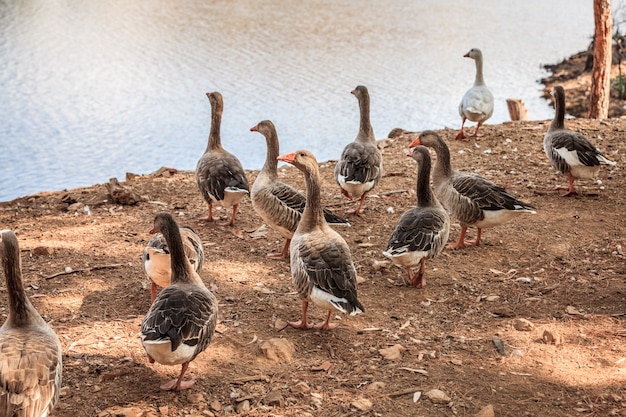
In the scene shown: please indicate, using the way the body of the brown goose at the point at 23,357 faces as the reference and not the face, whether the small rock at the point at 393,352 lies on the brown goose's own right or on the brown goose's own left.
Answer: on the brown goose's own right

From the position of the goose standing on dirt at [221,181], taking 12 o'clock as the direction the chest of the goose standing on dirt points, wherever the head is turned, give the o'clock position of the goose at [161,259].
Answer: The goose is roughly at 8 o'clock from the goose standing on dirt.

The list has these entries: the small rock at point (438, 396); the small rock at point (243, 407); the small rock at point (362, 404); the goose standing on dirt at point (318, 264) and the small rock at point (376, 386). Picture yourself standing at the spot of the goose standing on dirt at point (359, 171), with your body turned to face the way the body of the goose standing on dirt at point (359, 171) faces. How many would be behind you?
5

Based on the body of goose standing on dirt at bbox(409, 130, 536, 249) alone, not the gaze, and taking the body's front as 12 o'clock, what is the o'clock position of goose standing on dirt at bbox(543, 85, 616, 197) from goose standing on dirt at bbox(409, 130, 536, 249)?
goose standing on dirt at bbox(543, 85, 616, 197) is roughly at 4 o'clock from goose standing on dirt at bbox(409, 130, 536, 249).

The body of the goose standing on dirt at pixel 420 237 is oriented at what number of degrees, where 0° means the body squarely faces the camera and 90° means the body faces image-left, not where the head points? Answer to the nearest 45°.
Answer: approximately 225°

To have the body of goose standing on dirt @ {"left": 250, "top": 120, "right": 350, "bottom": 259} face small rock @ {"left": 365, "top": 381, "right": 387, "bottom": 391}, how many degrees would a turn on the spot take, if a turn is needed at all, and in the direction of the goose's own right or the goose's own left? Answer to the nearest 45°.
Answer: approximately 90° to the goose's own left

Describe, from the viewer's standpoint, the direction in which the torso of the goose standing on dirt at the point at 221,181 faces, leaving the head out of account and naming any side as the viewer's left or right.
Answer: facing away from the viewer and to the left of the viewer

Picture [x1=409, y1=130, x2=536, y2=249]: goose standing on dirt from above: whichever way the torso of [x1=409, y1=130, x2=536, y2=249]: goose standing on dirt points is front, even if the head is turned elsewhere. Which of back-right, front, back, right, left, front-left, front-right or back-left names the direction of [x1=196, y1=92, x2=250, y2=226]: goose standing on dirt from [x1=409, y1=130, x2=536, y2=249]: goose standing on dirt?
front

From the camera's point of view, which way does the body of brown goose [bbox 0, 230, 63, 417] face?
away from the camera

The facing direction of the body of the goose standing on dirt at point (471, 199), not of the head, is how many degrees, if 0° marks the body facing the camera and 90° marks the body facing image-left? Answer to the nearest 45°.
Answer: approximately 90°

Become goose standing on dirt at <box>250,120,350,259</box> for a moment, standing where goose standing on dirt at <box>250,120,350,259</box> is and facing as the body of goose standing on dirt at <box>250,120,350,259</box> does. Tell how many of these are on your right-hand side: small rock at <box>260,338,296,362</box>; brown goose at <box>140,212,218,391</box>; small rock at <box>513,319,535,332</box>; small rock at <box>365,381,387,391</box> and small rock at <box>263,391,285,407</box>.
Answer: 0

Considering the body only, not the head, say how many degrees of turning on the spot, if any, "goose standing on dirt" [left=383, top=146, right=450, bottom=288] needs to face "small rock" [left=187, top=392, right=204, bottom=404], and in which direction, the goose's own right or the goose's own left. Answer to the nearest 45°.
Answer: approximately 180°

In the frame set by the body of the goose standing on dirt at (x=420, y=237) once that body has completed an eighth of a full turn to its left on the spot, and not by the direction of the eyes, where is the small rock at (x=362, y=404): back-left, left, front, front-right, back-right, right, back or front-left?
back

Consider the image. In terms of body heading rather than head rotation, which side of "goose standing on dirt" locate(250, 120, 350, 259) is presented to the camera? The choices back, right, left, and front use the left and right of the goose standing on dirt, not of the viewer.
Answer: left

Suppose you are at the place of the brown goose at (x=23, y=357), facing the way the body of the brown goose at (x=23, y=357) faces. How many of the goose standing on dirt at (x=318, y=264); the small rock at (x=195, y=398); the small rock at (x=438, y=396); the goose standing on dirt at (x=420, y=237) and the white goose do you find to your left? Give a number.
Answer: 0

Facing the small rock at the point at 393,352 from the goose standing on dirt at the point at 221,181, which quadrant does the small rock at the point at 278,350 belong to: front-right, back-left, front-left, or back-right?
front-right
